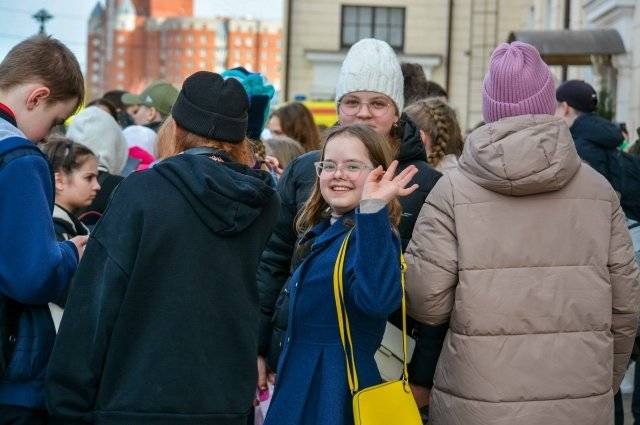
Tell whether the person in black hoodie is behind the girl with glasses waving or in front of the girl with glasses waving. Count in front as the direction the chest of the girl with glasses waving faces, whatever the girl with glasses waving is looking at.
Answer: in front

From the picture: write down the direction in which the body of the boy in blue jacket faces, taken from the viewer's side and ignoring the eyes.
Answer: to the viewer's right

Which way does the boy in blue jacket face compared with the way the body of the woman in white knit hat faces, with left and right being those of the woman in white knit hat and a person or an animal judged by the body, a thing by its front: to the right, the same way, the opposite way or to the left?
to the left

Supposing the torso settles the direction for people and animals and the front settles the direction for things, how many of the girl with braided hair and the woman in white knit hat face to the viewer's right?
0

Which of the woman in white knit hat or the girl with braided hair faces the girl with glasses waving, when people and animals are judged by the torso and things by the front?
the woman in white knit hat

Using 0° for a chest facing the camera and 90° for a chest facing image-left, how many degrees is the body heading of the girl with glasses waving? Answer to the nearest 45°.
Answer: approximately 45°

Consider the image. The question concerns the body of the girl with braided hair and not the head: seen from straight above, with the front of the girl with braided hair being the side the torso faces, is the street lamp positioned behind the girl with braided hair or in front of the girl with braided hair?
in front

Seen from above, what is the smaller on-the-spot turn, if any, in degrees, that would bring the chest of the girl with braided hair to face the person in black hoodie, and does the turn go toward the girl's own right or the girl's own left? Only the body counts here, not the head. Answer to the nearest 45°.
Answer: approximately 135° to the girl's own left

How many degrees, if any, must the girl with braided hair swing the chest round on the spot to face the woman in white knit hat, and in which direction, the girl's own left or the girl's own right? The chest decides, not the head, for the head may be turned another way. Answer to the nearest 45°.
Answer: approximately 135° to the girl's own left
